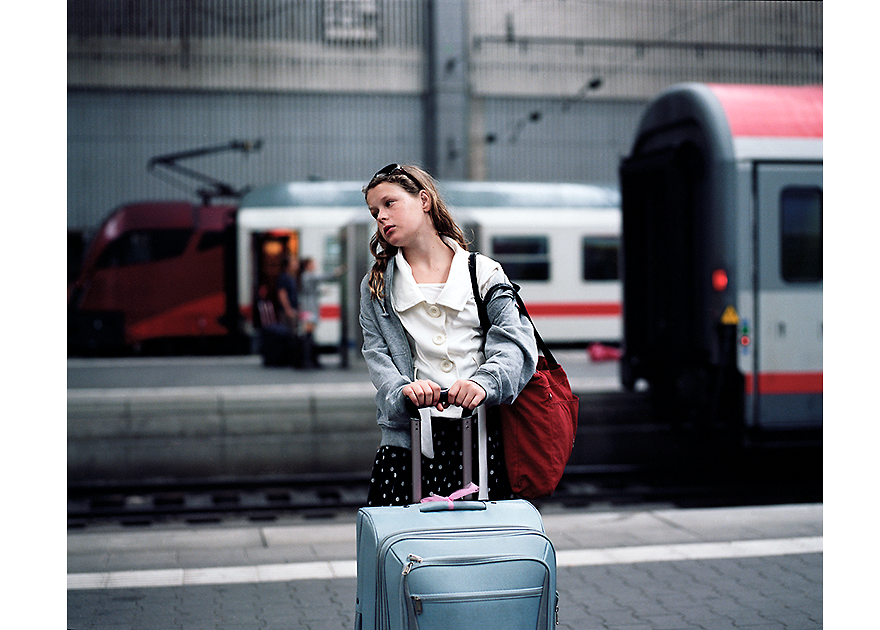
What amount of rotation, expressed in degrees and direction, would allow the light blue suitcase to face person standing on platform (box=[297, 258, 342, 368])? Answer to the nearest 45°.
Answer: approximately 180°

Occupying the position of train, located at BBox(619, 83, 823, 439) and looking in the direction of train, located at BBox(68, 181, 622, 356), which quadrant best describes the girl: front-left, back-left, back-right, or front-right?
back-left

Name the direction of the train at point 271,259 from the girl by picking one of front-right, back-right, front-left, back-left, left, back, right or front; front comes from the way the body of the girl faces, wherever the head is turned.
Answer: back

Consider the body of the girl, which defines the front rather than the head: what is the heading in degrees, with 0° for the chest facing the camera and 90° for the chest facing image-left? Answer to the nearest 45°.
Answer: approximately 0°

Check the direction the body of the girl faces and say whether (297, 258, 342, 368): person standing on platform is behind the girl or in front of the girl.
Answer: behind
